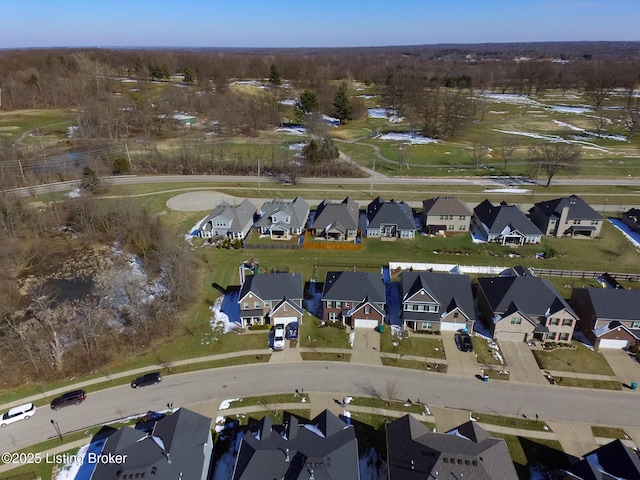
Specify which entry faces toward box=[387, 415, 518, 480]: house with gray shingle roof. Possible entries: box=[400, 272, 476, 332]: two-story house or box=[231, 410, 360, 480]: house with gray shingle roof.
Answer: the two-story house

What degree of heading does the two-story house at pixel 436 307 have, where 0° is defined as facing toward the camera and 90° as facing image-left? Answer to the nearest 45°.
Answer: approximately 0°

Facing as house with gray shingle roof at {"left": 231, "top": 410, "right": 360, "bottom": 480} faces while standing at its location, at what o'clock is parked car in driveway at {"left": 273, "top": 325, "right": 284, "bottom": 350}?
The parked car in driveway is roughly at 12 o'clock from the house with gray shingle roof.

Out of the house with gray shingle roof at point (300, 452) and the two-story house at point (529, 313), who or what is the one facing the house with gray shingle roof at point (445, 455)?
the two-story house

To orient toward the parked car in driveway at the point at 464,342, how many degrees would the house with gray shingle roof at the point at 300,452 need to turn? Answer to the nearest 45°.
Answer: approximately 45° to its right

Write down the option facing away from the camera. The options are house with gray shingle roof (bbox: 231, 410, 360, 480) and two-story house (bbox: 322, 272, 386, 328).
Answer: the house with gray shingle roof

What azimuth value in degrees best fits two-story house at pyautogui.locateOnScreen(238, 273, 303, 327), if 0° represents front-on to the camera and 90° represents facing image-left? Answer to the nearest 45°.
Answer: approximately 0°

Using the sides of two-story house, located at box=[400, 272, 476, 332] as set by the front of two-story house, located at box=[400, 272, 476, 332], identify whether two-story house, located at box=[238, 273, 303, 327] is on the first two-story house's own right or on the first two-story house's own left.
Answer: on the first two-story house's own right

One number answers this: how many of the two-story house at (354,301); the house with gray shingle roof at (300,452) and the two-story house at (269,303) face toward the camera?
2

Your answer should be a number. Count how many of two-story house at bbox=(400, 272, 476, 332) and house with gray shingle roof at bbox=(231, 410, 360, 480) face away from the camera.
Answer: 1
